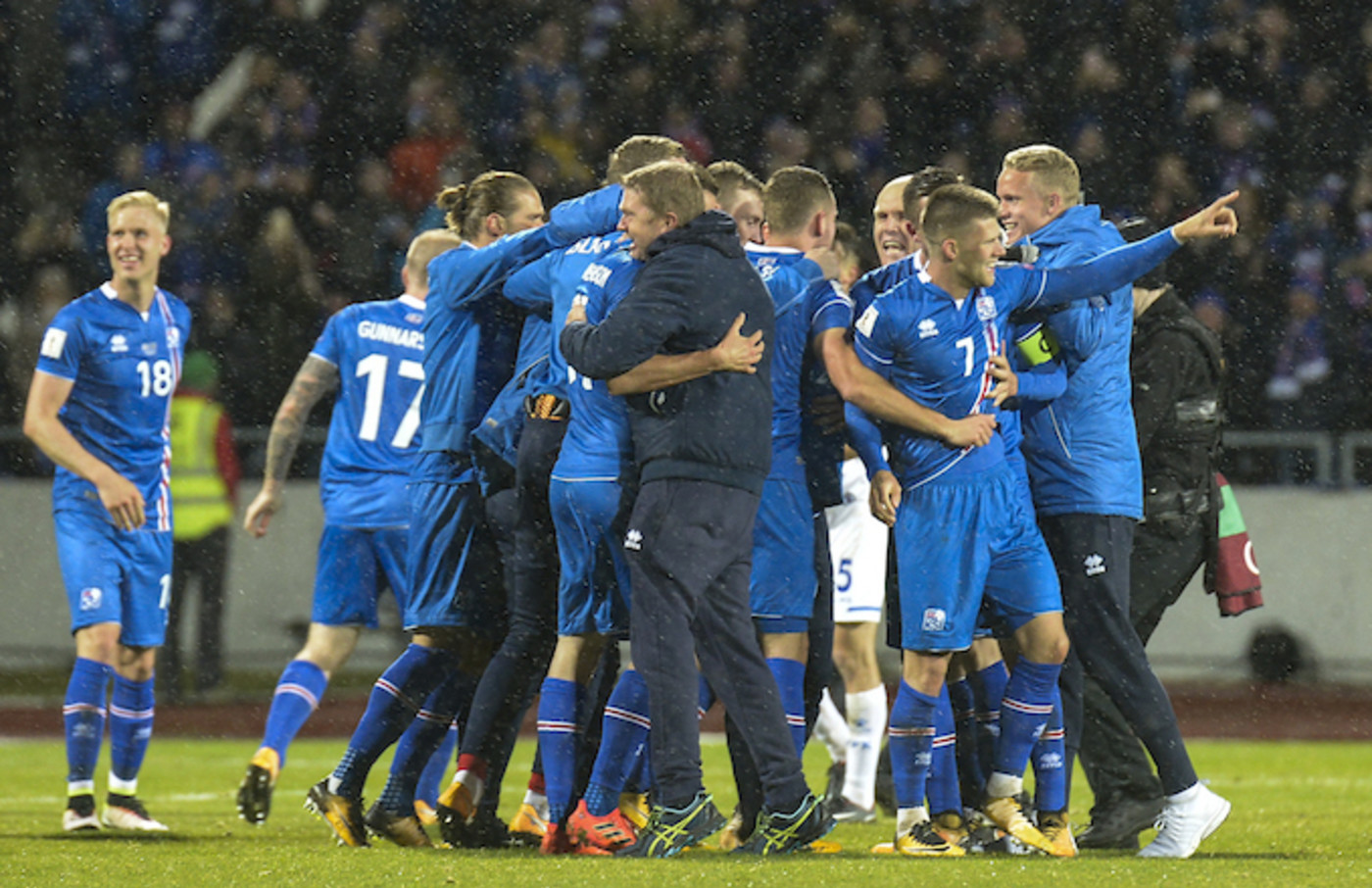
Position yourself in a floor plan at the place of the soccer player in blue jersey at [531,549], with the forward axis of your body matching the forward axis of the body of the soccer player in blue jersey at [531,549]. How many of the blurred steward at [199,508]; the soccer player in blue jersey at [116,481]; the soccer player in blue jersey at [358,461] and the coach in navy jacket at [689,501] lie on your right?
1

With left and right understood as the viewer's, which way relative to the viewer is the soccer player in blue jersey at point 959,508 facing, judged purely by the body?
facing the viewer and to the right of the viewer

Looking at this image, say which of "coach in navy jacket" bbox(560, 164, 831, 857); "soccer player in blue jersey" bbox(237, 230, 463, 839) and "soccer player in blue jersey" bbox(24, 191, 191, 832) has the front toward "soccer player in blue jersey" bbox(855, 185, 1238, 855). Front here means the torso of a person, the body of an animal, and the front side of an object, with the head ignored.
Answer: "soccer player in blue jersey" bbox(24, 191, 191, 832)

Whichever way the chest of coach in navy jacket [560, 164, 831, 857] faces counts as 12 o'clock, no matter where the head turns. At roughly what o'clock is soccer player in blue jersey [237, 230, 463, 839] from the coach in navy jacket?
The soccer player in blue jersey is roughly at 2 o'clock from the coach in navy jacket.

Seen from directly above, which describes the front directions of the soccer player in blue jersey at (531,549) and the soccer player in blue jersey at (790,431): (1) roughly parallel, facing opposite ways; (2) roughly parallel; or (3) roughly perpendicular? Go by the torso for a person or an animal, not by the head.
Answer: roughly parallel

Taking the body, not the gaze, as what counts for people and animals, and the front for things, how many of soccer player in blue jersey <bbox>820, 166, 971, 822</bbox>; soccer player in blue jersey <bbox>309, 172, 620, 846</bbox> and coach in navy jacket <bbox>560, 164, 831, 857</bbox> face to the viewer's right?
1

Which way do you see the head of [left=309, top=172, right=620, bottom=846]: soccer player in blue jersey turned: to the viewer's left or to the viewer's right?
to the viewer's right

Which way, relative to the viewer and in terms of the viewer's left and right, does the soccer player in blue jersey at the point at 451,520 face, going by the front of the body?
facing to the right of the viewer
